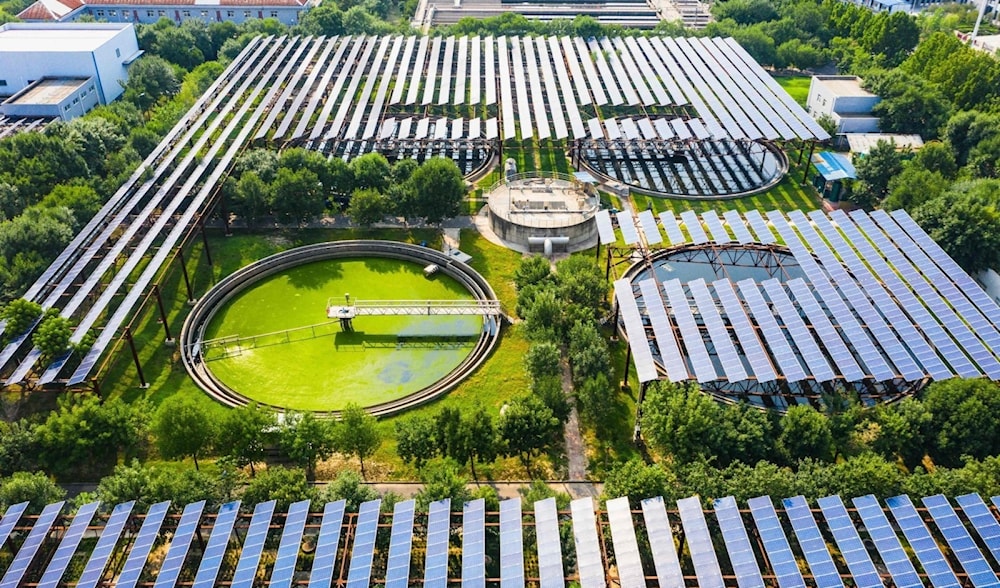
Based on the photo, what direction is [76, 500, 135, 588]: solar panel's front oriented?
to the viewer's left

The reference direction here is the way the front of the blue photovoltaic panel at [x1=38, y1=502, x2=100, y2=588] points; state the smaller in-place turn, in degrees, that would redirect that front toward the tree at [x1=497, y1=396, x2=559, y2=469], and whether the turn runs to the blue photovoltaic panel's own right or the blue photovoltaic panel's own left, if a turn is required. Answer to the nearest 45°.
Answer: approximately 180°

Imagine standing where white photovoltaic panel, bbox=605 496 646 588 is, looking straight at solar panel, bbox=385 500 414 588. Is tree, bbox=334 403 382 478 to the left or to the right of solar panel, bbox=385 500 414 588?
right

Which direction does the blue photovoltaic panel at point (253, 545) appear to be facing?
to the viewer's left

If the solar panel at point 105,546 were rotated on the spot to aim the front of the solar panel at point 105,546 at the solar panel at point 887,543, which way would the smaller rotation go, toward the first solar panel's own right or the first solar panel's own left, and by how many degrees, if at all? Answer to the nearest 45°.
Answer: approximately 135° to the first solar panel's own left

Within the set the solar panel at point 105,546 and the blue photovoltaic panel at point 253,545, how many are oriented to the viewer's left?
2

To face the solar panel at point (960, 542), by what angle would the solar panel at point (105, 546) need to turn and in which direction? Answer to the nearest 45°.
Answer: approximately 135° to its left

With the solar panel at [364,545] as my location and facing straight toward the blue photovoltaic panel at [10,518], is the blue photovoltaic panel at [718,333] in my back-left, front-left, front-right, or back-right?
back-right
